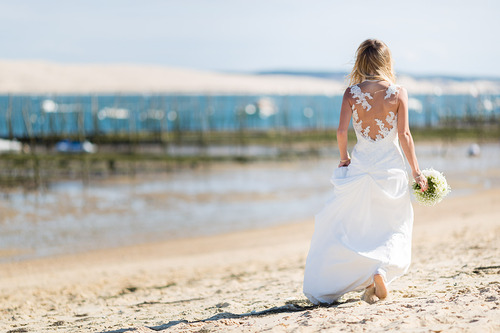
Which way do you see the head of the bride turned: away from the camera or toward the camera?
away from the camera

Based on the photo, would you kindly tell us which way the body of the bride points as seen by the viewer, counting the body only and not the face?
away from the camera

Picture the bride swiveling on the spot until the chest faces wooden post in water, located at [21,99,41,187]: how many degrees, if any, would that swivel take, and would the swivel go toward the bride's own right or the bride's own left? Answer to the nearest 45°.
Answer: approximately 45° to the bride's own left

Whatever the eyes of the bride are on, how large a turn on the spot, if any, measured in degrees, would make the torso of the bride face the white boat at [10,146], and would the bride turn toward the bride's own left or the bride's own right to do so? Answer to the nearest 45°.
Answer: approximately 45° to the bride's own left
